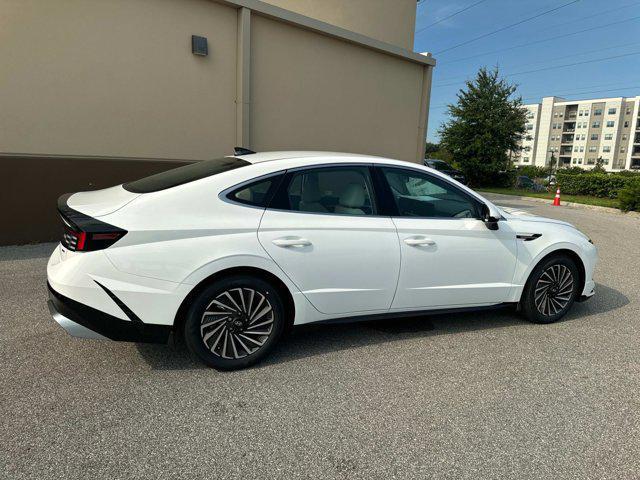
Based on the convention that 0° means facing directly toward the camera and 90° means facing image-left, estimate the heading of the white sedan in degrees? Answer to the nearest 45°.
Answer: approximately 225°

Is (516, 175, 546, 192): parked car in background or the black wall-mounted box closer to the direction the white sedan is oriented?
the parked car in background

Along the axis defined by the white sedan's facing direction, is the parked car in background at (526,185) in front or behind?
in front

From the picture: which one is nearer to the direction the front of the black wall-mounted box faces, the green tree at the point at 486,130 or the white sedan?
the white sedan

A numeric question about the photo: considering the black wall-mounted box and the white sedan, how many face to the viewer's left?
0

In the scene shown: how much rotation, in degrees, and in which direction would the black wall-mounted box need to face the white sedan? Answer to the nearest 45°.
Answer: approximately 45° to its right

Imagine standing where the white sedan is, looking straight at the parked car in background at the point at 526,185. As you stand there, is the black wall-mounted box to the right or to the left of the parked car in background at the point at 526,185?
left

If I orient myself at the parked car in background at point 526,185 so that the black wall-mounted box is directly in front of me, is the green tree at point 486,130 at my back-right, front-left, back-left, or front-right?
front-right

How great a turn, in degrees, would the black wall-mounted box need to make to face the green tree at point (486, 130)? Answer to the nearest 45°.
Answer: approximately 90° to its left

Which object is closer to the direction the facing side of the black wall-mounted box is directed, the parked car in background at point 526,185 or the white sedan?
the white sedan

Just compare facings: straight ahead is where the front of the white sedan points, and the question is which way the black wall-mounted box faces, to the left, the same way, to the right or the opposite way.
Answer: to the right

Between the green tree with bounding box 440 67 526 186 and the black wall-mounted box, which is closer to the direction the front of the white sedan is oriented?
the green tree

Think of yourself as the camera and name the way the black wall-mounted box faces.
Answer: facing the viewer and to the right of the viewer

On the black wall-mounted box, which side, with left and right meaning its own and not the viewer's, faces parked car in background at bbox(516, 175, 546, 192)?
left
